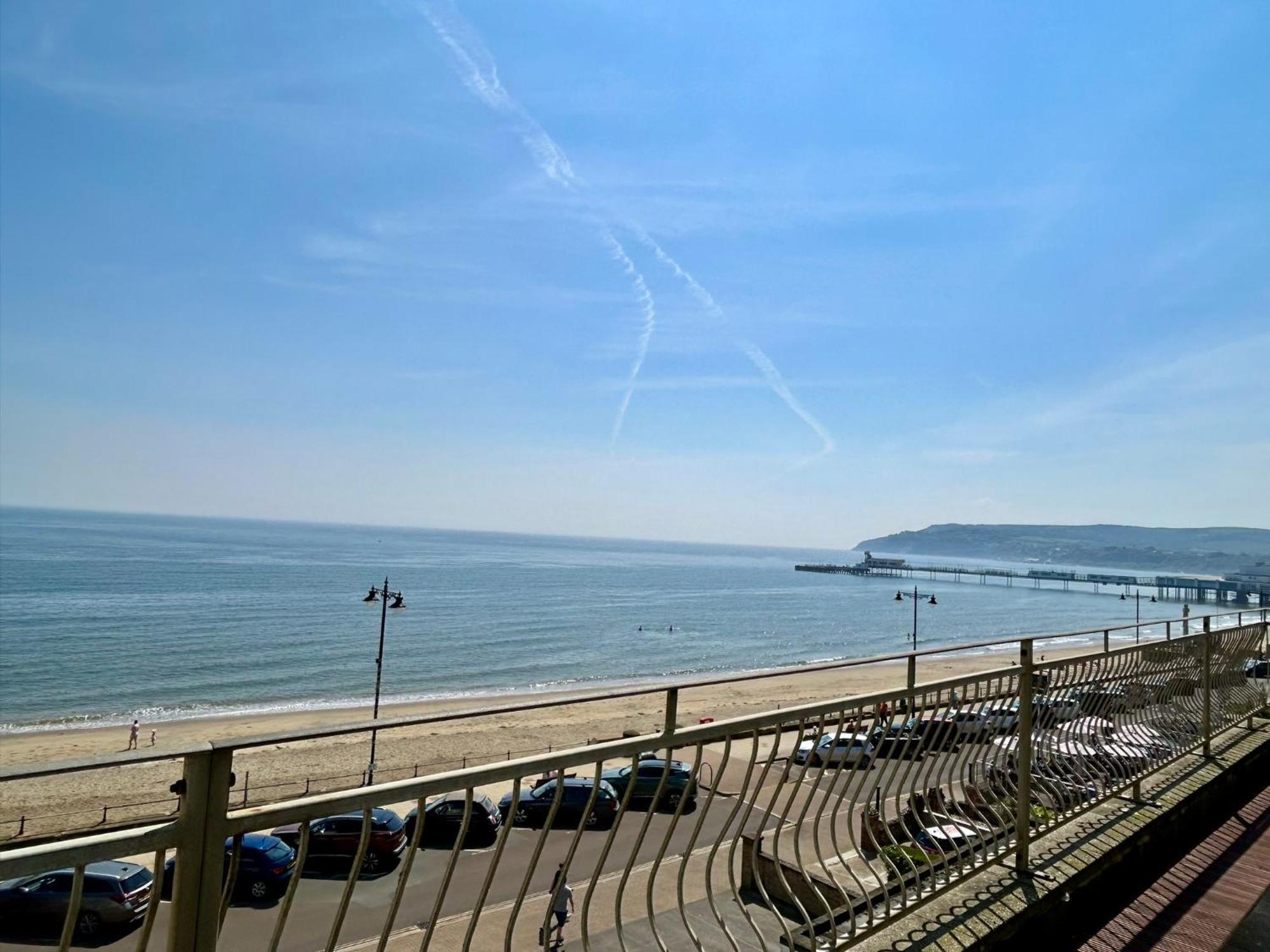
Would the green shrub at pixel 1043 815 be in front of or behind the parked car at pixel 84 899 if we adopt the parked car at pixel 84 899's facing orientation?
behind

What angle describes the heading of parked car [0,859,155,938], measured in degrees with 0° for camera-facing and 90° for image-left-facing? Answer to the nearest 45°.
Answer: approximately 135°

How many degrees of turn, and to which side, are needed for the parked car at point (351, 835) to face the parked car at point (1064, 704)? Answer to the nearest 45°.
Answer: approximately 135° to its right

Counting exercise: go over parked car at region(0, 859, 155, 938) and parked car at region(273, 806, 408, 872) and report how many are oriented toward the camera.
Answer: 0

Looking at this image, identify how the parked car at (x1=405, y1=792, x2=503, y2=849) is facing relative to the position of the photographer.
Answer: facing away from the viewer and to the left of the viewer
